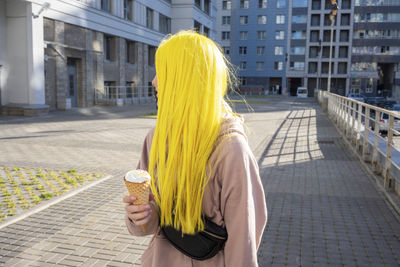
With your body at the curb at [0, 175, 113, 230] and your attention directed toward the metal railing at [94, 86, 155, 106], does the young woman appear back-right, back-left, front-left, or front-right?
back-right

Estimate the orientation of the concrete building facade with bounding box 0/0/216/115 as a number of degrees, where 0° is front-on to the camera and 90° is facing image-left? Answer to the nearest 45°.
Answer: approximately 315°
